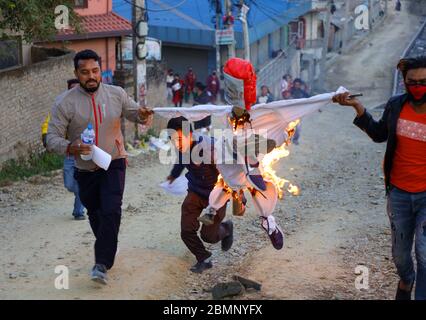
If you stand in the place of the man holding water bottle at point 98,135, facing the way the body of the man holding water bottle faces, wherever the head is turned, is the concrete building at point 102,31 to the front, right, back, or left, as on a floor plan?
back

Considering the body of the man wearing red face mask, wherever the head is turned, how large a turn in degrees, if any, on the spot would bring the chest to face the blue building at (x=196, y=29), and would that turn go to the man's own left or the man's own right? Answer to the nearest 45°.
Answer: approximately 180°

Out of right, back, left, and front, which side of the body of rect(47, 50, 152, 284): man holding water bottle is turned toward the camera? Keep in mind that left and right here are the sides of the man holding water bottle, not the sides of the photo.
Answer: front

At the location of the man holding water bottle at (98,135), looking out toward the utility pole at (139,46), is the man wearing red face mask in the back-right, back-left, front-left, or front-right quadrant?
back-right

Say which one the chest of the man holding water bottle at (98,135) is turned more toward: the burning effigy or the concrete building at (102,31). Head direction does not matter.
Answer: the burning effigy

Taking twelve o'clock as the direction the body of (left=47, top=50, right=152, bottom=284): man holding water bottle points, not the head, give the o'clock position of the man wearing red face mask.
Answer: The man wearing red face mask is roughly at 10 o'clock from the man holding water bottle.

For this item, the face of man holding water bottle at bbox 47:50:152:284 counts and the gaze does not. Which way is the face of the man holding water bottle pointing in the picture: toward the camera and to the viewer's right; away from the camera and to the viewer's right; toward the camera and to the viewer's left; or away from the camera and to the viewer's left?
toward the camera and to the viewer's right

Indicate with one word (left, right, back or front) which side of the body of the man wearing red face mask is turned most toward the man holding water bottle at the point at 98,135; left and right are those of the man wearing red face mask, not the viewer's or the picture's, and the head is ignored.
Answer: right

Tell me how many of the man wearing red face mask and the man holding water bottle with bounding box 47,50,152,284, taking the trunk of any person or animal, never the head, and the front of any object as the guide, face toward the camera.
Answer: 2

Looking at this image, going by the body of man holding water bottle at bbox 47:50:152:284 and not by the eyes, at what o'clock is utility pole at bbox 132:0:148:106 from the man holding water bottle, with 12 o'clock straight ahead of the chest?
The utility pole is roughly at 6 o'clock from the man holding water bottle.

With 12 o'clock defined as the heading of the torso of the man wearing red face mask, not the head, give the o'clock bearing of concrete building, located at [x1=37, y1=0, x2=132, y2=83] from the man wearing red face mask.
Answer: The concrete building is roughly at 5 o'clock from the man wearing red face mask.

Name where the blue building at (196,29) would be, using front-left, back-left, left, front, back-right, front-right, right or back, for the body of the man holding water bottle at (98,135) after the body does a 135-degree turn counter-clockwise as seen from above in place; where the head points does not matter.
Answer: front-left

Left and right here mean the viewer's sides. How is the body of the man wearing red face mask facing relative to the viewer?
facing the viewer
